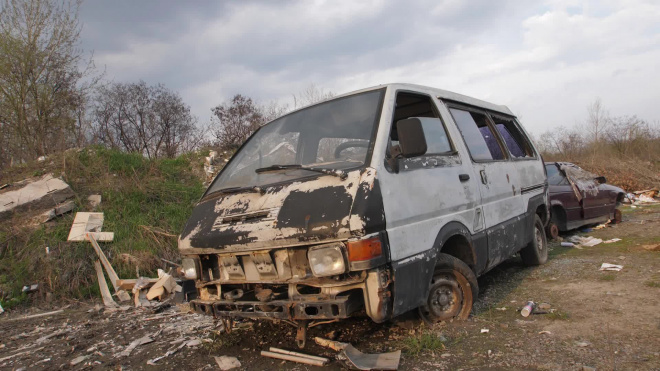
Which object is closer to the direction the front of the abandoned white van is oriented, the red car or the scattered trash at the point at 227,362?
the scattered trash

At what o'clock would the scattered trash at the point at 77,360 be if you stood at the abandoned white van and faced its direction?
The scattered trash is roughly at 12 o'clock from the abandoned white van.

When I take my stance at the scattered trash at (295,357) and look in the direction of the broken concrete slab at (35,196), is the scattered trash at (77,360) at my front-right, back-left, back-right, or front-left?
front-left

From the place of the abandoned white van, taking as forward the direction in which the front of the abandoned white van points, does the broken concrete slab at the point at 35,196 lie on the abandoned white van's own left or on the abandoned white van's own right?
on the abandoned white van's own right

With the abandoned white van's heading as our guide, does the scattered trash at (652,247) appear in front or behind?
behind

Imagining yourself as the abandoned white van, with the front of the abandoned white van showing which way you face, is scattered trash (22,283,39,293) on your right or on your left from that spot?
on your right

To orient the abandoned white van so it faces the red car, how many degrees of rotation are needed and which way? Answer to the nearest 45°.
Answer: approximately 180°

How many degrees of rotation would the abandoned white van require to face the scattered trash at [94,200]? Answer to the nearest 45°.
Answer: approximately 90° to its right

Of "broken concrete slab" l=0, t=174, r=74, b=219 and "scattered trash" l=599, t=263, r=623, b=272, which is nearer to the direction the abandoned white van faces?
the broken concrete slab

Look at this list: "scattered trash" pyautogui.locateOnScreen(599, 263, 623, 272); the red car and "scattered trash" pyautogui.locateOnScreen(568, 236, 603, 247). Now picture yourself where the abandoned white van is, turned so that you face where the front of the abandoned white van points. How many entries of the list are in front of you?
0

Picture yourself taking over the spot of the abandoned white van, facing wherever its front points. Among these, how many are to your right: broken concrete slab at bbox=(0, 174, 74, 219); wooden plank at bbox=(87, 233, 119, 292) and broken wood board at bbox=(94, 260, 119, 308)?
3

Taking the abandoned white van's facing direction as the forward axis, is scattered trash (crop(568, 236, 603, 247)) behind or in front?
behind

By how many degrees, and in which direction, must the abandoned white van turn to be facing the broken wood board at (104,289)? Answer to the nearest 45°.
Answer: approximately 90° to its right

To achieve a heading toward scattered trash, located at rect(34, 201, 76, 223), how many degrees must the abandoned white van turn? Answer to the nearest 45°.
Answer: approximately 90° to its right

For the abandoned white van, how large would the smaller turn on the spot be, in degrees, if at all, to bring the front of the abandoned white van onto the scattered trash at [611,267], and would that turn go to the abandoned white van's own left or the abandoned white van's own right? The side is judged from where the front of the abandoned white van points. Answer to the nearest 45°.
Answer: approximately 180°

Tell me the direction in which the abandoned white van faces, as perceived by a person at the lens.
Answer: facing the viewer and to the left of the viewer

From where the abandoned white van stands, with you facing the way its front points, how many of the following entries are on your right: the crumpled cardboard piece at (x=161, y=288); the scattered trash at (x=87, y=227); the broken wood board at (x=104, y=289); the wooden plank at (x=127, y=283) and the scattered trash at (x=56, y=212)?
5
